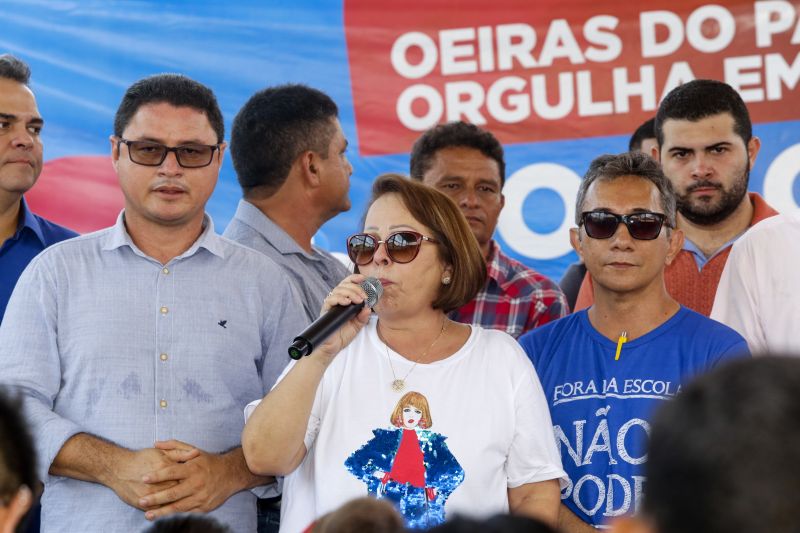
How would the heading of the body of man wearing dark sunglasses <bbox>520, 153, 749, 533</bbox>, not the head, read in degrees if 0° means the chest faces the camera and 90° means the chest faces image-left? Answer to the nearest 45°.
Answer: approximately 0°

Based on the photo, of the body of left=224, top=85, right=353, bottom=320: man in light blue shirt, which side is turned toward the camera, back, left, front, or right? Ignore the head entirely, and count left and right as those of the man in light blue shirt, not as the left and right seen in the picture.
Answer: right

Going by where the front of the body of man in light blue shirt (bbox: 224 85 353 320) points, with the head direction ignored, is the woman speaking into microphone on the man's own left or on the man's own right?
on the man's own right

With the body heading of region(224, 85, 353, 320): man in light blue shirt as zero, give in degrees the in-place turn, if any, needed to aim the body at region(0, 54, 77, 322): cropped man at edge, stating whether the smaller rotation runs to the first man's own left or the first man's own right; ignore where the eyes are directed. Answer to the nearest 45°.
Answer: approximately 180°

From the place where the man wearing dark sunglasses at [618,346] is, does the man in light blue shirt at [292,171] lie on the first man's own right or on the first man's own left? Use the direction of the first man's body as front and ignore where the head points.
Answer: on the first man's own right

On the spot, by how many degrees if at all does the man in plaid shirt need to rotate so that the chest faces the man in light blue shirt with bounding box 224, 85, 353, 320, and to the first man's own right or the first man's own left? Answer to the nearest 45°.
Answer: approximately 90° to the first man's own right

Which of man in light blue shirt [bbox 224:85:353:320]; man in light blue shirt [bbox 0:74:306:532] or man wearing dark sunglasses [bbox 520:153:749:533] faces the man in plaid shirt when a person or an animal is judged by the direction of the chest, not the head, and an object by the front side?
man in light blue shirt [bbox 224:85:353:320]

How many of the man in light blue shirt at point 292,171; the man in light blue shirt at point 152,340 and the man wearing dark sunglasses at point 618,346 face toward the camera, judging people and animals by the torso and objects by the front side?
2

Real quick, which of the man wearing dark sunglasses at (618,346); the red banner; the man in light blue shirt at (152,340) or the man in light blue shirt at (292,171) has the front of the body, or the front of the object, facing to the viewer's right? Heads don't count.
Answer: the man in light blue shirt at (292,171)
